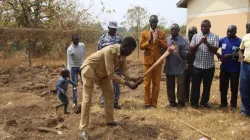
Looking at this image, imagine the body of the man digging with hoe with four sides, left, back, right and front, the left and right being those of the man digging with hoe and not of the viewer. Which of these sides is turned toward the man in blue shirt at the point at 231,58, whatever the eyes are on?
front

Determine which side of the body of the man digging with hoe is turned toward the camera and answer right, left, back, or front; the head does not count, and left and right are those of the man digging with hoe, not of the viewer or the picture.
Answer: right

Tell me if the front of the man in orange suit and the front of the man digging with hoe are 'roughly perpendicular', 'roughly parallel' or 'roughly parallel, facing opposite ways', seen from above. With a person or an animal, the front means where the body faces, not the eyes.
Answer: roughly perpendicular

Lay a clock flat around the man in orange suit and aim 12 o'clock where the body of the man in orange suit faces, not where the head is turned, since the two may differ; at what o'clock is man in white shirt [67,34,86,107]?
The man in white shirt is roughly at 3 o'clock from the man in orange suit.

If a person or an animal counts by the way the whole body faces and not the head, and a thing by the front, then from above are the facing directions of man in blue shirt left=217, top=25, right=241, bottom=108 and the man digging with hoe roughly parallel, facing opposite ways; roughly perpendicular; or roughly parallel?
roughly perpendicular

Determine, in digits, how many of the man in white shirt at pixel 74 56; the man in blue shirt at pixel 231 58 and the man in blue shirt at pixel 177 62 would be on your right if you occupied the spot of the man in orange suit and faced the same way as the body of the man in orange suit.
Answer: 1

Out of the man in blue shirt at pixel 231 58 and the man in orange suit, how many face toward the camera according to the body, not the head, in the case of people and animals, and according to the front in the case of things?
2

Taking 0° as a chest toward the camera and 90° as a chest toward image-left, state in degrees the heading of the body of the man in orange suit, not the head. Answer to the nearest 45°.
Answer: approximately 0°

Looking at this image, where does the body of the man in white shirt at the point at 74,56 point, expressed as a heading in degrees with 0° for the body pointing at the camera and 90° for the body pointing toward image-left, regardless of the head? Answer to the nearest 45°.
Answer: approximately 0°

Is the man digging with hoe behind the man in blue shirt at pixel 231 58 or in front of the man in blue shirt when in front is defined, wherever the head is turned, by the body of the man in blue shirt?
in front

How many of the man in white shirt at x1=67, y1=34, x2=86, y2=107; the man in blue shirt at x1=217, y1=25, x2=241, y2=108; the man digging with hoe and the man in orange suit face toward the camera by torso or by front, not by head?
3
